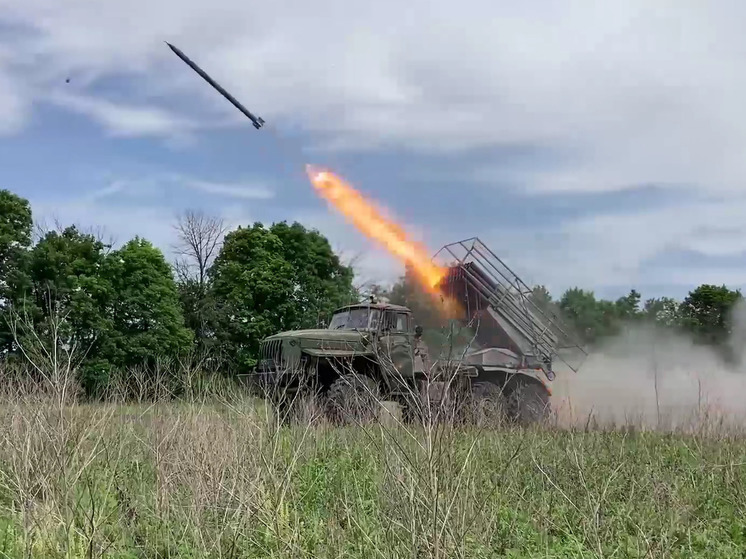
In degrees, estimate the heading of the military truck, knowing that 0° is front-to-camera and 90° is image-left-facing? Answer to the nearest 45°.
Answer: approximately 45°

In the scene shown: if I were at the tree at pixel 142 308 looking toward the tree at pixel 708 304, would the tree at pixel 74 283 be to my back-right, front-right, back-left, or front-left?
back-left

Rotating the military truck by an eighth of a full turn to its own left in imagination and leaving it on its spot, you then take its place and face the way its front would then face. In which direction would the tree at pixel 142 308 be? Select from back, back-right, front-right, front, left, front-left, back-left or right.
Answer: back-right

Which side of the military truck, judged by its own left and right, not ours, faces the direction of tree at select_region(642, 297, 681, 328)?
back

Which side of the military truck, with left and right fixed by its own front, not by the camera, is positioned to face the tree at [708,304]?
back

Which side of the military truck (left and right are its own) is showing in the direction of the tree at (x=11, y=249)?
right

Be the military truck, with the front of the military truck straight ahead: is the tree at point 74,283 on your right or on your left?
on your right

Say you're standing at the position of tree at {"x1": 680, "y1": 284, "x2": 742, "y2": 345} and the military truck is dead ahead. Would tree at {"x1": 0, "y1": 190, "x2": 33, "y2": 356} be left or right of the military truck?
right

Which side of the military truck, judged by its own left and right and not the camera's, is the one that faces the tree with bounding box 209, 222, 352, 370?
right

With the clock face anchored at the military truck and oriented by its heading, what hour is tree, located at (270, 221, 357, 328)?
The tree is roughly at 4 o'clock from the military truck.
